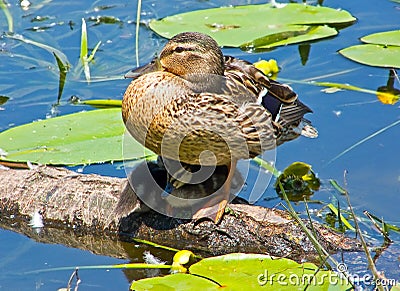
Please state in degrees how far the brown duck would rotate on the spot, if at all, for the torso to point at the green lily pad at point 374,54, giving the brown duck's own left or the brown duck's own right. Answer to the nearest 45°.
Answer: approximately 135° to the brown duck's own right

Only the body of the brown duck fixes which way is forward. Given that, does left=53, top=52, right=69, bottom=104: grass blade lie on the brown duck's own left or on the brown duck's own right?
on the brown duck's own right

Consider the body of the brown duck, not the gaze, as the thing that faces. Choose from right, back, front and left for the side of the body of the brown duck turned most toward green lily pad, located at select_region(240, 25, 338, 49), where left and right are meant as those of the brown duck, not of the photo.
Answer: right

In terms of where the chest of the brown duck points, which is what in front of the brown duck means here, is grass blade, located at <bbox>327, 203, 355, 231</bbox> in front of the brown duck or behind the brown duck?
behind

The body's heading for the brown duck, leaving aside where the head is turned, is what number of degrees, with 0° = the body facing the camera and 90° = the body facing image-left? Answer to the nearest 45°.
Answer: approximately 90°

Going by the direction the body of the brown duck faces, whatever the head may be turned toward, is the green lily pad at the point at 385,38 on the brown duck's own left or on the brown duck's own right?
on the brown duck's own right

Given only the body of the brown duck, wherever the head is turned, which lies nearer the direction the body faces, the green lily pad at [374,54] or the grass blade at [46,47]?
the grass blade
